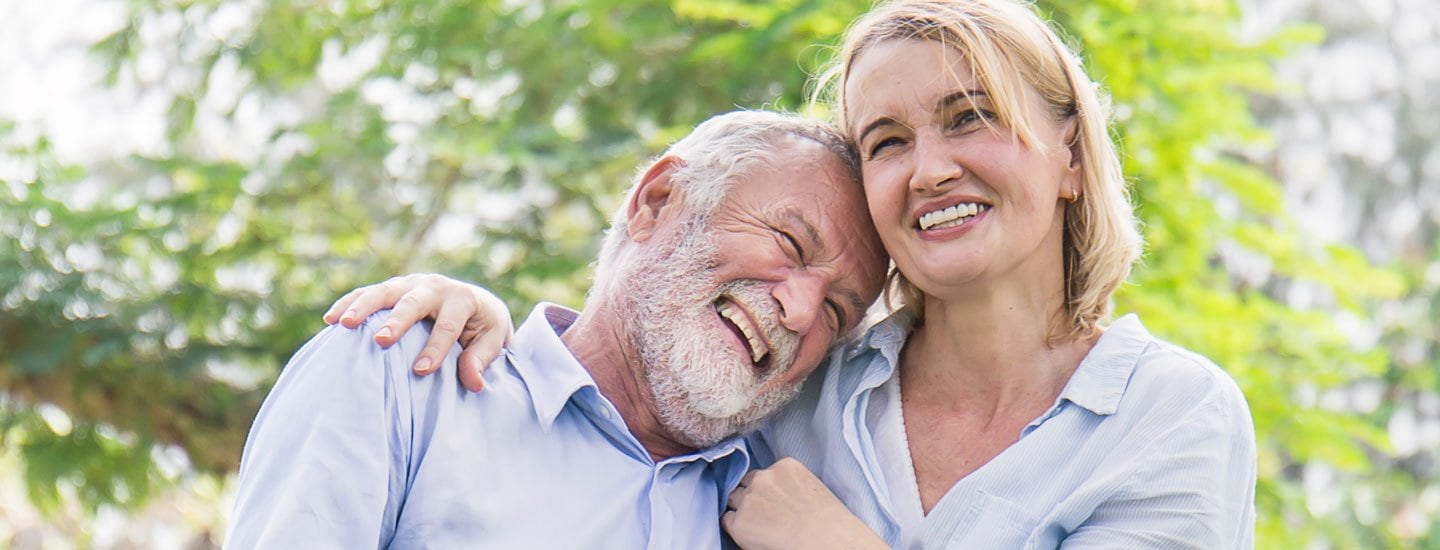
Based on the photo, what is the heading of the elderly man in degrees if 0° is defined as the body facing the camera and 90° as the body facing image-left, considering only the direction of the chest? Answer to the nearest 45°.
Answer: approximately 315°

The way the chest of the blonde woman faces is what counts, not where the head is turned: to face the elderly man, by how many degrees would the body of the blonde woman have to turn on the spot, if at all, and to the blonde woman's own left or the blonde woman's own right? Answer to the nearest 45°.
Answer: approximately 45° to the blonde woman's own right

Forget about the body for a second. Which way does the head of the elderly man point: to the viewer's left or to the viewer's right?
to the viewer's right
